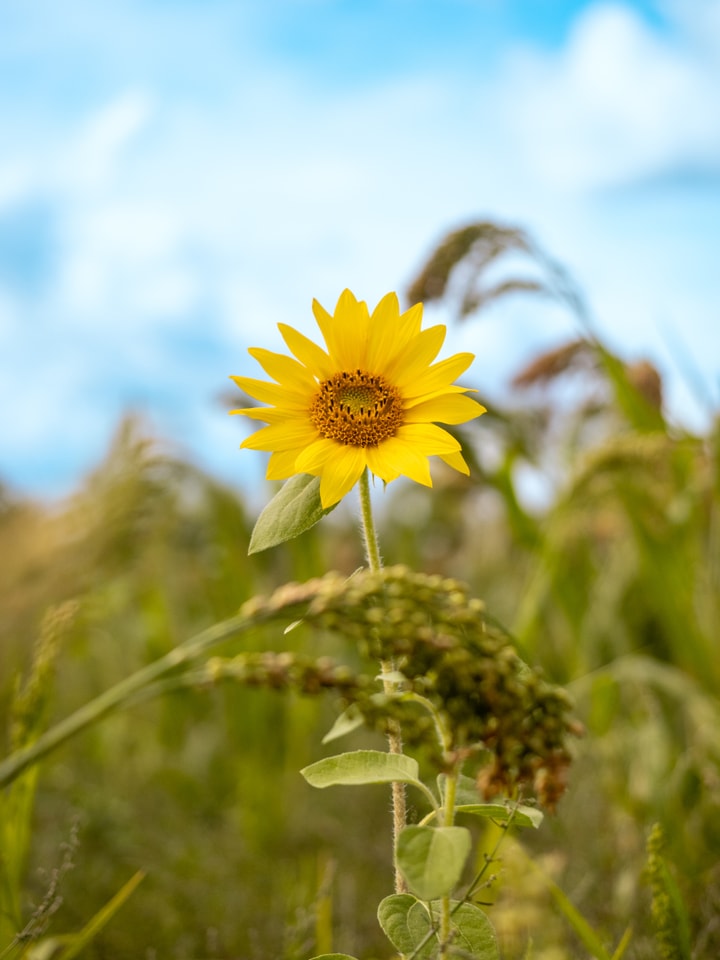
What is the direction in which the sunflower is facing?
toward the camera
